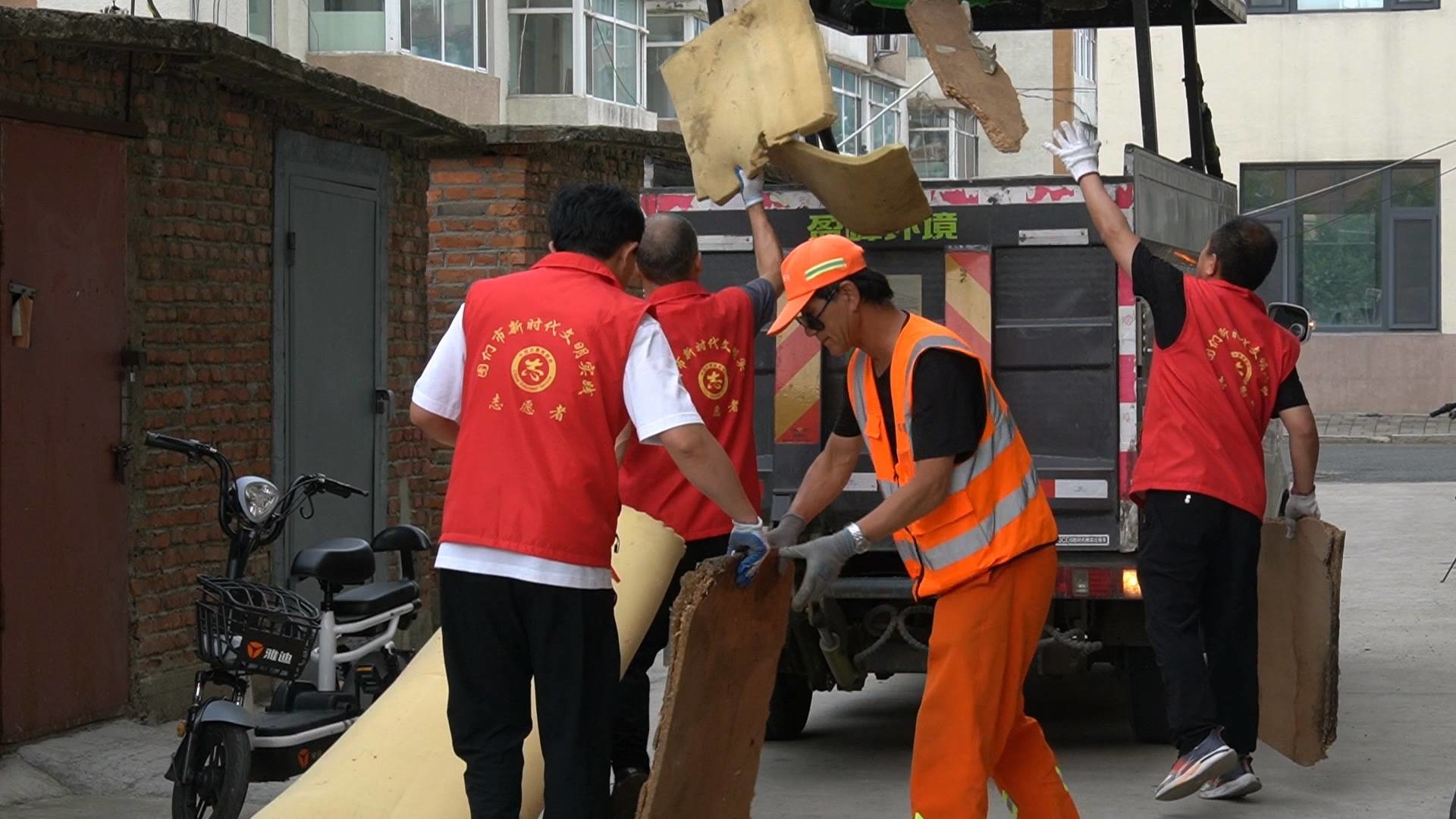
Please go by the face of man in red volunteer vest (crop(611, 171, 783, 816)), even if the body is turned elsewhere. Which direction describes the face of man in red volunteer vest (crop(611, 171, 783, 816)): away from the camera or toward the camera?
away from the camera

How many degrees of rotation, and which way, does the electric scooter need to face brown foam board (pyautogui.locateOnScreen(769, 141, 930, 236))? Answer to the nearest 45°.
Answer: approximately 135° to its left

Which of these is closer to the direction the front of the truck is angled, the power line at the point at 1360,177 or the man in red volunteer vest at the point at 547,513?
the power line

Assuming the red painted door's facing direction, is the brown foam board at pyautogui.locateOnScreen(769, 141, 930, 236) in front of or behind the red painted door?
in front

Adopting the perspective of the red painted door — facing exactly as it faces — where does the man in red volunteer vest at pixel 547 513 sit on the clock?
The man in red volunteer vest is roughly at 1 o'clock from the red painted door.

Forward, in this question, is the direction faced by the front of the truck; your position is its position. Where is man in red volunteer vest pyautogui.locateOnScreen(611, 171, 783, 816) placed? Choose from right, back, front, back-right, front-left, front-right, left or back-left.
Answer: back

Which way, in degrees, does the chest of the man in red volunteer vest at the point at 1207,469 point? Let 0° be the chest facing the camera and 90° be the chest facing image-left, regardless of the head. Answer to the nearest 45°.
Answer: approximately 135°

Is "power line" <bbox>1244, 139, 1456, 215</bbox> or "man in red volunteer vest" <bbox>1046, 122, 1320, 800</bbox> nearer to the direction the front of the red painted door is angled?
the man in red volunteer vest

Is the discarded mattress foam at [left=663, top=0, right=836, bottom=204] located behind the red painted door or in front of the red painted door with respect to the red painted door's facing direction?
in front

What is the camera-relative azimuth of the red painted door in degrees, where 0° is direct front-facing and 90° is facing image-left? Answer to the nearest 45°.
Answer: approximately 315°

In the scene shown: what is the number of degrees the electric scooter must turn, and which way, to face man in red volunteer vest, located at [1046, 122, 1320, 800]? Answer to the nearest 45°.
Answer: approximately 135° to its left

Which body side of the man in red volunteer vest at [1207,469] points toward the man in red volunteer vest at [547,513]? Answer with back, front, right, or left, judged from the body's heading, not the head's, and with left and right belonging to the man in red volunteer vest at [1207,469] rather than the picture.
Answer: left
